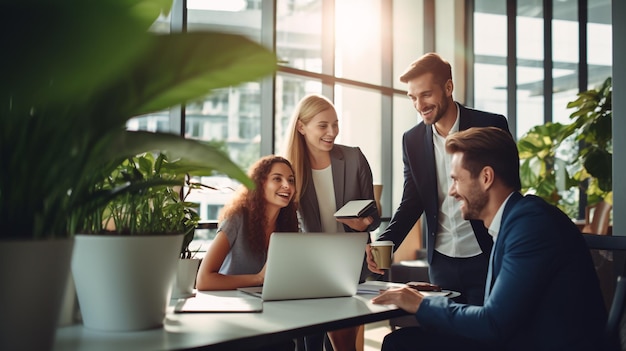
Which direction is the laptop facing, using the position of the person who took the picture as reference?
facing away from the viewer and to the left of the viewer

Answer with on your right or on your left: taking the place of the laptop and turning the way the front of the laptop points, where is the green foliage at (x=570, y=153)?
on your right

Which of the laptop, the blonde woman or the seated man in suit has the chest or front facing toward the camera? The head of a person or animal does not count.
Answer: the blonde woman

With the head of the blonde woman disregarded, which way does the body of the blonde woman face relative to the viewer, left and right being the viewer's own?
facing the viewer

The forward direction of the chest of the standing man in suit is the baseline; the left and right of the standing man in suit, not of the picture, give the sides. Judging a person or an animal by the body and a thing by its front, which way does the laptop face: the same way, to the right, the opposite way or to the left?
to the right

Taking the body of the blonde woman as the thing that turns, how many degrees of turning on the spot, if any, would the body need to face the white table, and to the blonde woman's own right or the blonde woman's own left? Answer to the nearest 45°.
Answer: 0° — they already face it

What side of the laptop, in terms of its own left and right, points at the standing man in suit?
right

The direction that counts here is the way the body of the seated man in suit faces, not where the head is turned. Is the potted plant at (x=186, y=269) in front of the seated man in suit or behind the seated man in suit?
in front

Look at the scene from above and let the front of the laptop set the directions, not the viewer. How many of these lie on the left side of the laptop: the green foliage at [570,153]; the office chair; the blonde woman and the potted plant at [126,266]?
1

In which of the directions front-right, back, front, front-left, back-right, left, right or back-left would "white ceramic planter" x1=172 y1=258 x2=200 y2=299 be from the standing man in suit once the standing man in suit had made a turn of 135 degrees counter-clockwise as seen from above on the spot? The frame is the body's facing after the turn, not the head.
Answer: back-right

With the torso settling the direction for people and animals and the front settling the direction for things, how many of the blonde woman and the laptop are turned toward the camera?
1

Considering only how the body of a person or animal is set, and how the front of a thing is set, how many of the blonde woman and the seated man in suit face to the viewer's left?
1

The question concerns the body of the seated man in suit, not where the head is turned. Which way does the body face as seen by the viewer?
to the viewer's left

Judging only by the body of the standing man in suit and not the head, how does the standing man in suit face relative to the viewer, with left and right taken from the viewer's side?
facing the viewer and to the left of the viewer

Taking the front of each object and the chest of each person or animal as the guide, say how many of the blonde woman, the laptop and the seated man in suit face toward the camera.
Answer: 1

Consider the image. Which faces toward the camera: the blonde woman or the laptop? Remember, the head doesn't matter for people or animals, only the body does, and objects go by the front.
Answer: the blonde woman

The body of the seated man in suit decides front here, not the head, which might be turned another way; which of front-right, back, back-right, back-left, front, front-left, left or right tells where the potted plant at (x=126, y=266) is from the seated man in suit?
front-left

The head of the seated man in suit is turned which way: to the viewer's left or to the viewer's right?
to the viewer's left
